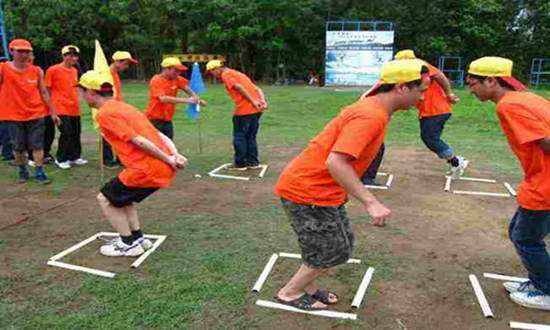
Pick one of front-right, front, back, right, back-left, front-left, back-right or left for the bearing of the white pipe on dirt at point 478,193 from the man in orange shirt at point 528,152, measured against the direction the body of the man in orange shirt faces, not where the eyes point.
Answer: right

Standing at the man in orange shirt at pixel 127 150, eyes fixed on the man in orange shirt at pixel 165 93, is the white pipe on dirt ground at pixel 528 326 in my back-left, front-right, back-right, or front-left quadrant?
back-right

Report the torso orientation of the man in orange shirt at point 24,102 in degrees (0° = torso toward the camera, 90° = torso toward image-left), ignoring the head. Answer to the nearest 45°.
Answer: approximately 0°

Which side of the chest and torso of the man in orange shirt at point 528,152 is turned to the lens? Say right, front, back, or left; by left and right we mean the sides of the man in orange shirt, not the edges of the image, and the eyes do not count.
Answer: left

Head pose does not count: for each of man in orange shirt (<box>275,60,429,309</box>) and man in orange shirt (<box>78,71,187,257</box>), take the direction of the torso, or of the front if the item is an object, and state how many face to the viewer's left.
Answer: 1

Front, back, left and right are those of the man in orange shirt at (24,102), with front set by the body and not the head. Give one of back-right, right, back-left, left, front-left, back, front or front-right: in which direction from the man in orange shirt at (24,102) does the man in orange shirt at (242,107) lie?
left

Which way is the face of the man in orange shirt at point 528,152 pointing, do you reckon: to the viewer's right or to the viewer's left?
to the viewer's left
